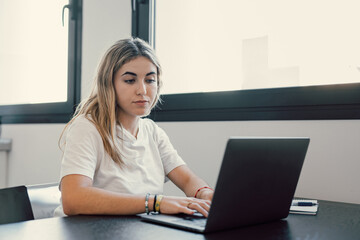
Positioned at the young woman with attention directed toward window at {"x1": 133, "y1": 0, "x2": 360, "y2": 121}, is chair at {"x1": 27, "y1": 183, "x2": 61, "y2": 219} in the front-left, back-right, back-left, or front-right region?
back-left

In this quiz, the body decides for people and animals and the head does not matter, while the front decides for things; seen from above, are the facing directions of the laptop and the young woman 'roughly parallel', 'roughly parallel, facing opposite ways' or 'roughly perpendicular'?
roughly parallel, facing opposite ways

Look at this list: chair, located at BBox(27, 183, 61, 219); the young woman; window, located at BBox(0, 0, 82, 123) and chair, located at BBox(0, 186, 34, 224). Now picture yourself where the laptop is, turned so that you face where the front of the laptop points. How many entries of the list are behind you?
0

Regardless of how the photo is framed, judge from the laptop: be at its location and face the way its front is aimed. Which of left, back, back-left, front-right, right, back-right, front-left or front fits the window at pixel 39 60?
front

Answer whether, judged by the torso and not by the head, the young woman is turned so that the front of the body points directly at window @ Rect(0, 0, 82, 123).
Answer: no

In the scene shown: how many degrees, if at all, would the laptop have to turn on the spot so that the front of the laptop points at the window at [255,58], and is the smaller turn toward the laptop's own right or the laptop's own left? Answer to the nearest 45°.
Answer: approximately 45° to the laptop's own right

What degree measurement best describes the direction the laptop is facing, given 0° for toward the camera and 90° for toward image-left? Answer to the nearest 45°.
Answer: approximately 135°

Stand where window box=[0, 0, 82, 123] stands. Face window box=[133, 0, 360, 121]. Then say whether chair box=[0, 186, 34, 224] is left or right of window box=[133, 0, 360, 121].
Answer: right

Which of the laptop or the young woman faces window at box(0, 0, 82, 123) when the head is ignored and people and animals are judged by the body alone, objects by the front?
the laptop

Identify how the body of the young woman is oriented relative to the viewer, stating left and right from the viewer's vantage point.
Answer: facing the viewer and to the right of the viewer

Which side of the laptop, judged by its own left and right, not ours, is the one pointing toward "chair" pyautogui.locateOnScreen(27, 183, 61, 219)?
front

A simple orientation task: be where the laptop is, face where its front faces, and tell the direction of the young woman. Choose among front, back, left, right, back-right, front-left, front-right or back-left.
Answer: front

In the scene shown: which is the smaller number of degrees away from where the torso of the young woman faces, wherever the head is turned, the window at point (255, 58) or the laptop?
the laptop
